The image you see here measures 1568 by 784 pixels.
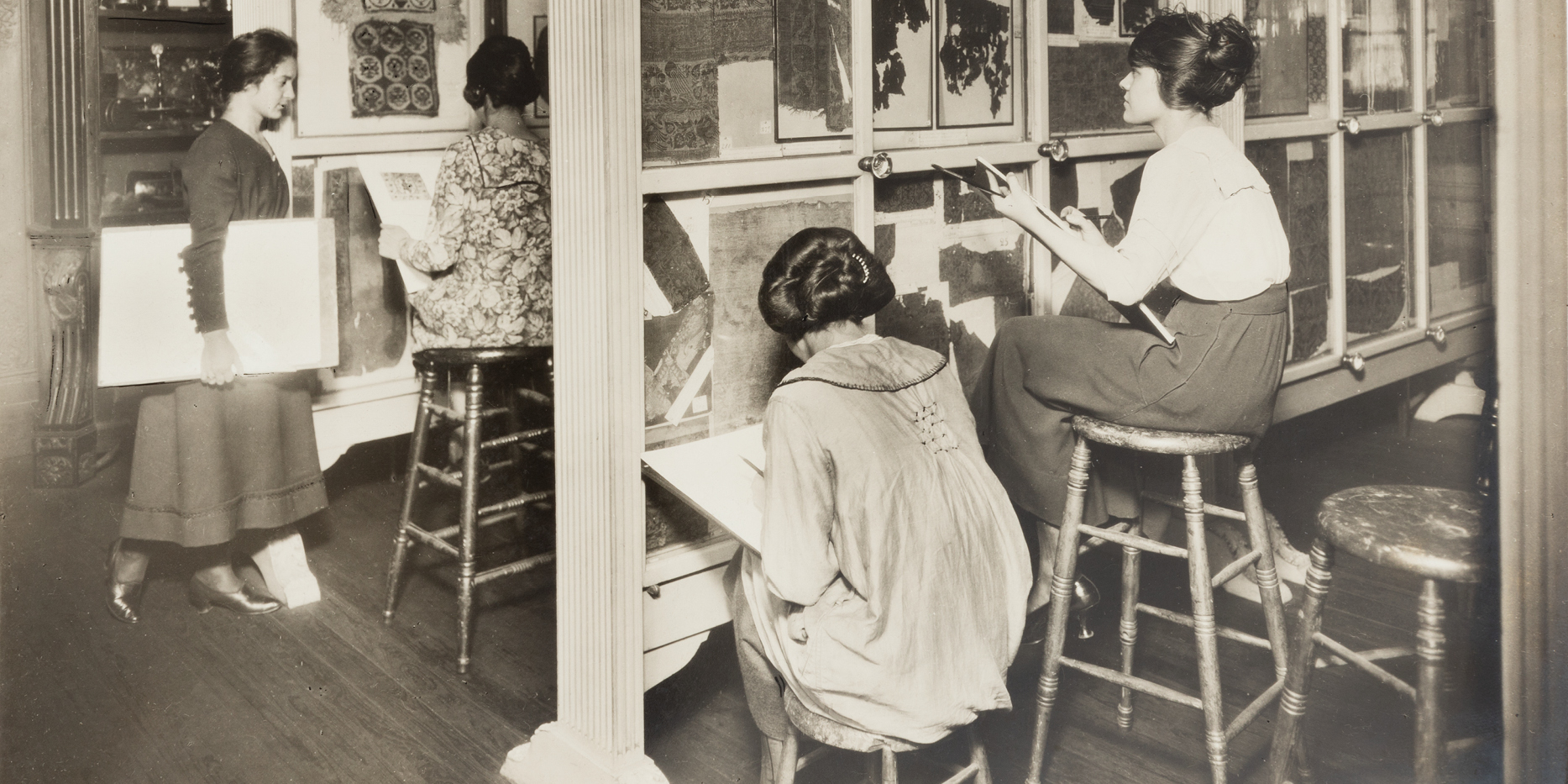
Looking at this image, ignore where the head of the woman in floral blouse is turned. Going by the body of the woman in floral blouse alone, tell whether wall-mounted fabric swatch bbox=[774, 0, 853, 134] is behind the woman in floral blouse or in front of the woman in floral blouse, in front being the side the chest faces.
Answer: behind

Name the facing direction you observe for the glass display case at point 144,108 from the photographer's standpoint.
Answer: facing the viewer

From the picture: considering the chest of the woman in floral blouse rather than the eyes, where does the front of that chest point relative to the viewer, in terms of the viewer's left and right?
facing away from the viewer and to the left of the viewer

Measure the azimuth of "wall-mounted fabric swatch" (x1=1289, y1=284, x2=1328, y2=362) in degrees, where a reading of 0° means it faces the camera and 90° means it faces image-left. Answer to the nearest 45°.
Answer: approximately 315°

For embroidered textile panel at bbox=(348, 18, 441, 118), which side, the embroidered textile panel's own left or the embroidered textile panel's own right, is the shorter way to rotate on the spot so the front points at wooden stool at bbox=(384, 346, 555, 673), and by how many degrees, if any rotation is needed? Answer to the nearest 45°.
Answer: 0° — it already faces it

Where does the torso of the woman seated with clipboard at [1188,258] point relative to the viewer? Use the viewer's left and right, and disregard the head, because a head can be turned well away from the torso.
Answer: facing to the left of the viewer

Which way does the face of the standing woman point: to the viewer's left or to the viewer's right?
to the viewer's right

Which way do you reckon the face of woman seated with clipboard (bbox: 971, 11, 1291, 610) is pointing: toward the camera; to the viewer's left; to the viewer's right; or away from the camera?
to the viewer's left

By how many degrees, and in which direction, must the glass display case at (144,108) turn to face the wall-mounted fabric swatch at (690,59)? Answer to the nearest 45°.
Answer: approximately 45° to its left

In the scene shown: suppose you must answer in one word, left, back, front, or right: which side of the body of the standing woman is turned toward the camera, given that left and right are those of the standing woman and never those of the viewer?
right

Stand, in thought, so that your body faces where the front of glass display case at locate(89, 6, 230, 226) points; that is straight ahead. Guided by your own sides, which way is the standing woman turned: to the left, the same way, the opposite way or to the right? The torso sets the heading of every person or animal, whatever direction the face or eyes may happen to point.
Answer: to the left
